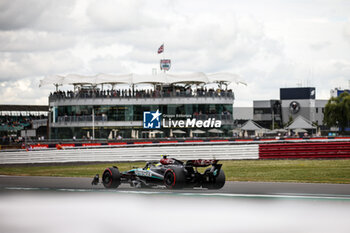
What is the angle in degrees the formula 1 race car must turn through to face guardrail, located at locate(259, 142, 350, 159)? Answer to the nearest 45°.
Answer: approximately 90° to its right

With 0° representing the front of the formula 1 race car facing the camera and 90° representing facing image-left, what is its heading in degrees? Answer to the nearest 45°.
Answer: approximately 135°
